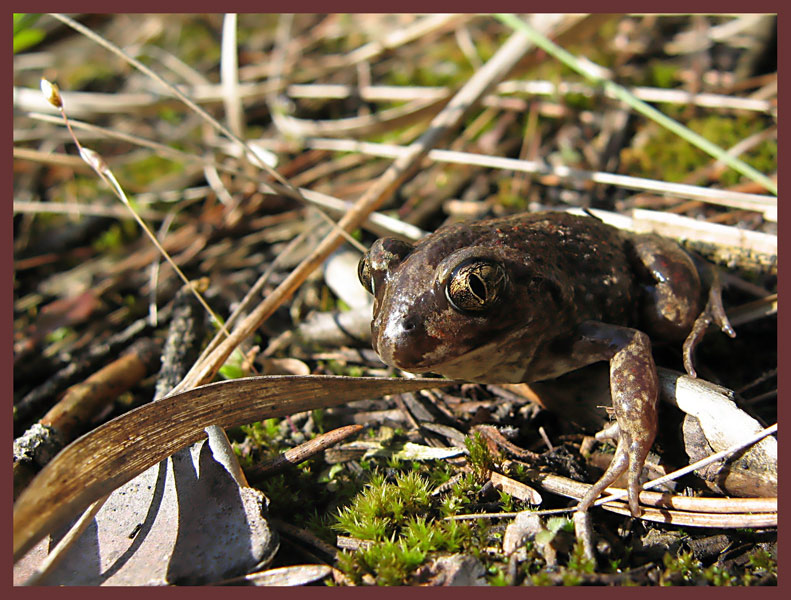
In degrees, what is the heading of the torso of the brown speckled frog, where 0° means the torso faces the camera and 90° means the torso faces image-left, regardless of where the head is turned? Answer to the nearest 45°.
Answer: approximately 45°

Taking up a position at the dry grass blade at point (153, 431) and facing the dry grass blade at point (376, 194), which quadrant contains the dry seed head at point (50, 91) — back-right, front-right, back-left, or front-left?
front-left

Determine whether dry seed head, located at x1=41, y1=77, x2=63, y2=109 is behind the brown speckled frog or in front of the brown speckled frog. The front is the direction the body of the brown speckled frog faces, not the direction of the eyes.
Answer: in front

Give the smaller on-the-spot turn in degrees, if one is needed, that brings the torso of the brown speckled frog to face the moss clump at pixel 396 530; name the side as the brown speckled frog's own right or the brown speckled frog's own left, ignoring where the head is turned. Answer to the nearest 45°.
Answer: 0° — it already faces it
